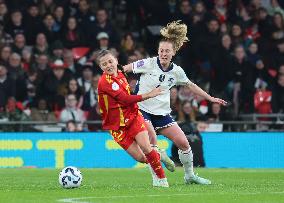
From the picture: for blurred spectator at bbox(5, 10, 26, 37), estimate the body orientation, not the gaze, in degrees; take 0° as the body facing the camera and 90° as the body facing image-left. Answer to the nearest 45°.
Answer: approximately 0°

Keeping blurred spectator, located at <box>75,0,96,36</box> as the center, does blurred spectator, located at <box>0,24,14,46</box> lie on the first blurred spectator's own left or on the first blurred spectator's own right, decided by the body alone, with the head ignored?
on the first blurred spectator's own right

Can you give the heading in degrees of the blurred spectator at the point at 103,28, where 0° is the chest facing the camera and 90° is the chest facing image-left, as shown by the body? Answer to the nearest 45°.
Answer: approximately 0°

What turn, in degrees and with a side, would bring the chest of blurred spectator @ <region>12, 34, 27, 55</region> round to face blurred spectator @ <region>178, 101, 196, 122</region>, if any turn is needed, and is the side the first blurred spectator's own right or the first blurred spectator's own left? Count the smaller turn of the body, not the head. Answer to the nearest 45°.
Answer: approximately 90° to the first blurred spectator's own left

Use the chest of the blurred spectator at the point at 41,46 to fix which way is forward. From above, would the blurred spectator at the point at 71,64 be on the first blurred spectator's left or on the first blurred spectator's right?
on the first blurred spectator's left

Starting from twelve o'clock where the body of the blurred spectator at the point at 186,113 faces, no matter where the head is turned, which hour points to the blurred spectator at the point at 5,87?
the blurred spectator at the point at 5,87 is roughly at 3 o'clock from the blurred spectator at the point at 186,113.

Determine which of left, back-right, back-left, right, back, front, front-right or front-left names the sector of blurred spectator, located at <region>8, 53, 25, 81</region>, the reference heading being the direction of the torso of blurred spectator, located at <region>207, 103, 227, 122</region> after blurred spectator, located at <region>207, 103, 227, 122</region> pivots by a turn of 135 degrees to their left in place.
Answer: back-left
